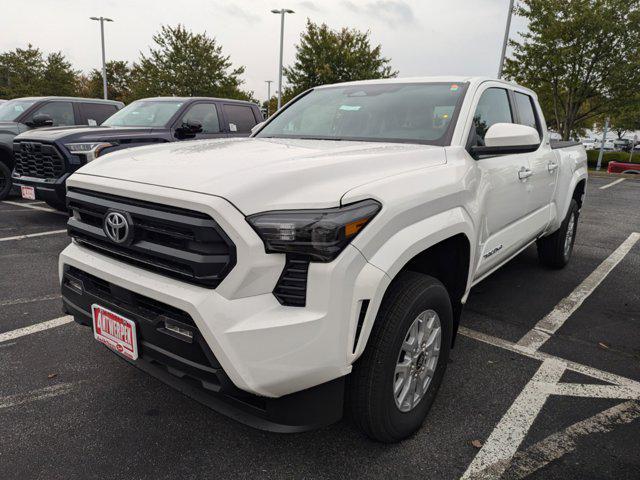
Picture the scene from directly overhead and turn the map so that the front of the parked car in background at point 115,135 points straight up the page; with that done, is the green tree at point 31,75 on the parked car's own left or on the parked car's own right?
on the parked car's own right

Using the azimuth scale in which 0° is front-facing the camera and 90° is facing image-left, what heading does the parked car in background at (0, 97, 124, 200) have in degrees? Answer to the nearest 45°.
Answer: approximately 45°

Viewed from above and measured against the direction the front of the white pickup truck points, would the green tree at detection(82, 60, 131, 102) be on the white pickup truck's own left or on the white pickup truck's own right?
on the white pickup truck's own right

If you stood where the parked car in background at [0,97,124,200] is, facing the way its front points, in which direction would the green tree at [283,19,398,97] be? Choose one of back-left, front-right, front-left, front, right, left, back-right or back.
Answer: back

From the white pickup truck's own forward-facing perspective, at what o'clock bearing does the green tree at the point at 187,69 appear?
The green tree is roughly at 4 o'clock from the white pickup truck.

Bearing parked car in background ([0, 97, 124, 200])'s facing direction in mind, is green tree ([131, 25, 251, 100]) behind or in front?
behind

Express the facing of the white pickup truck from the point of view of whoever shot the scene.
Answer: facing the viewer and to the left of the viewer

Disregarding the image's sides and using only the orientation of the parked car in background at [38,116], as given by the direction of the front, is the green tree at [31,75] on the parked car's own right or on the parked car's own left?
on the parked car's own right

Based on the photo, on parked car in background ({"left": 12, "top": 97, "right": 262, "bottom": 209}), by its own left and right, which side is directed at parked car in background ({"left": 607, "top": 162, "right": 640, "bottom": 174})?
back

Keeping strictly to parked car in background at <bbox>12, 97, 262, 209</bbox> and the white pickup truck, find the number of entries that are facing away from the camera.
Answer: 0

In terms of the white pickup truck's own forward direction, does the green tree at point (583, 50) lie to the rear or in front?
to the rear

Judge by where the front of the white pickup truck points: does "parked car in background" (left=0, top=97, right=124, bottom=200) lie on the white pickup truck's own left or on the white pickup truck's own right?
on the white pickup truck's own right
